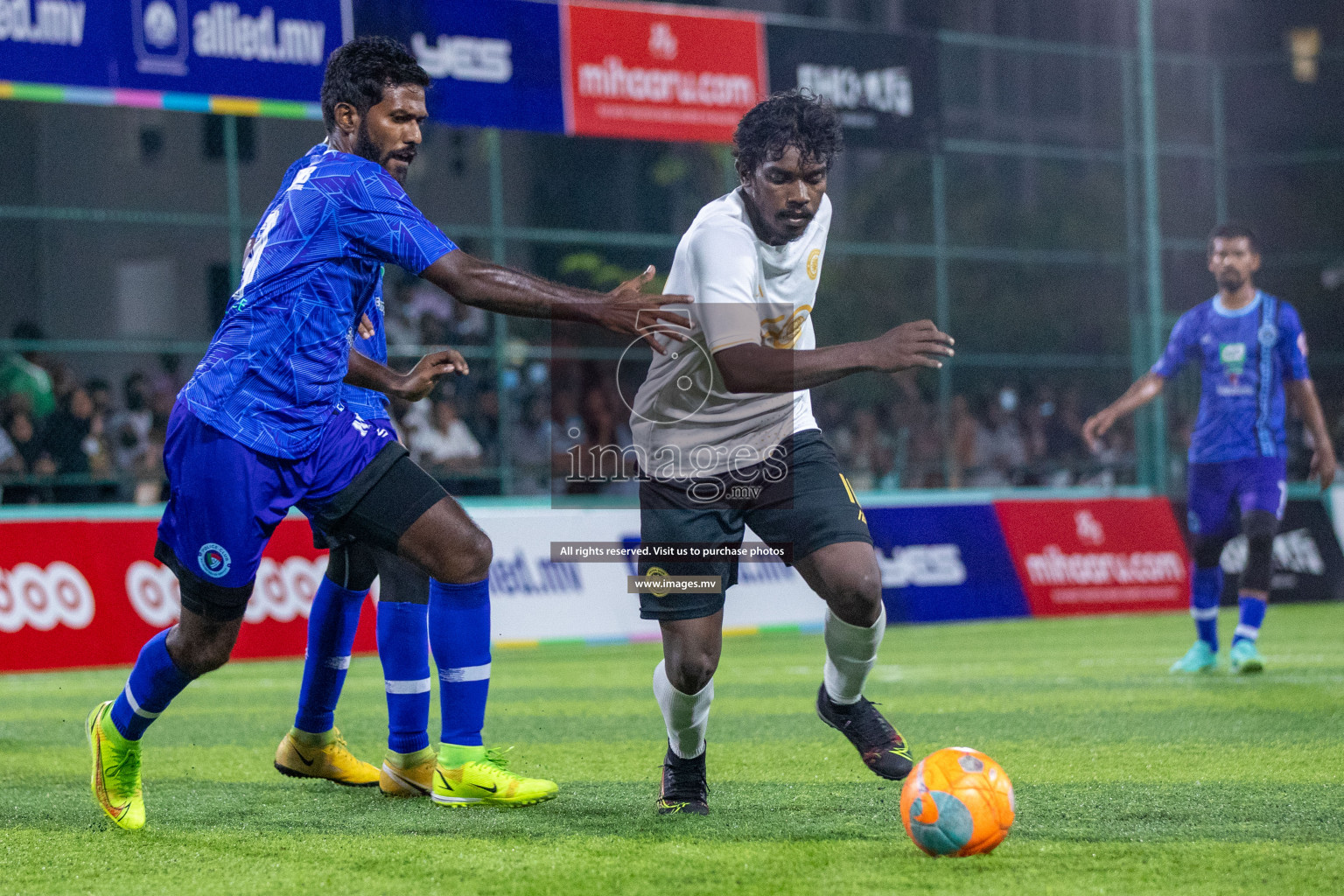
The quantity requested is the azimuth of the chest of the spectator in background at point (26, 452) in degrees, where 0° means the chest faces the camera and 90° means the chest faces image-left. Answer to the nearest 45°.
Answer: approximately 0°

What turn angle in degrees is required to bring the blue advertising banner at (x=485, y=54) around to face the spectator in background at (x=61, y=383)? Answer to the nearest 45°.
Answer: approximately 90° to its right

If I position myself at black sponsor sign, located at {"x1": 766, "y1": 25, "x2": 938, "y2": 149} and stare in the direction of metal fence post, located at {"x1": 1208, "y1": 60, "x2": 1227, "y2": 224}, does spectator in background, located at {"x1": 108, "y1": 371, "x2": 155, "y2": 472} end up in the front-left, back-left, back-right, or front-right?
back-left

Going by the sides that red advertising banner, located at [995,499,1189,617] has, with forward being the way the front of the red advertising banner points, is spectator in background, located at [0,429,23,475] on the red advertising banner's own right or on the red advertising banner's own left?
on the red advertising banner's own right

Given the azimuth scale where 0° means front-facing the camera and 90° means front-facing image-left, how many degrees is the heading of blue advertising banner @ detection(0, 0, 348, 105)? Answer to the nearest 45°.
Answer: approximately 0°

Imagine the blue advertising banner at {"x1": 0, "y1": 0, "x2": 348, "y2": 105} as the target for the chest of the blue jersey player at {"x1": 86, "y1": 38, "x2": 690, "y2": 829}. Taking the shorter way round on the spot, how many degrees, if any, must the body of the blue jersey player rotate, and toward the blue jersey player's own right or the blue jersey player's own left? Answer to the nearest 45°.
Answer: approximately 90° to the blue jersey player's own left

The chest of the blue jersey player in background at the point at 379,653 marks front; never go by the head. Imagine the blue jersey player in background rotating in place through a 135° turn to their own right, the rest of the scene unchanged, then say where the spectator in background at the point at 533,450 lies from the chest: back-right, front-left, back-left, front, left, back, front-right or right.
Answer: right

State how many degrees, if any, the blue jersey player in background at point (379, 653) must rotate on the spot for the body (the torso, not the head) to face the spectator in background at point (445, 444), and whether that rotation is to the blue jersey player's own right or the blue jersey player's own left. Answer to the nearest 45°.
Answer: approximately 135° to the blue jersey player's own left
